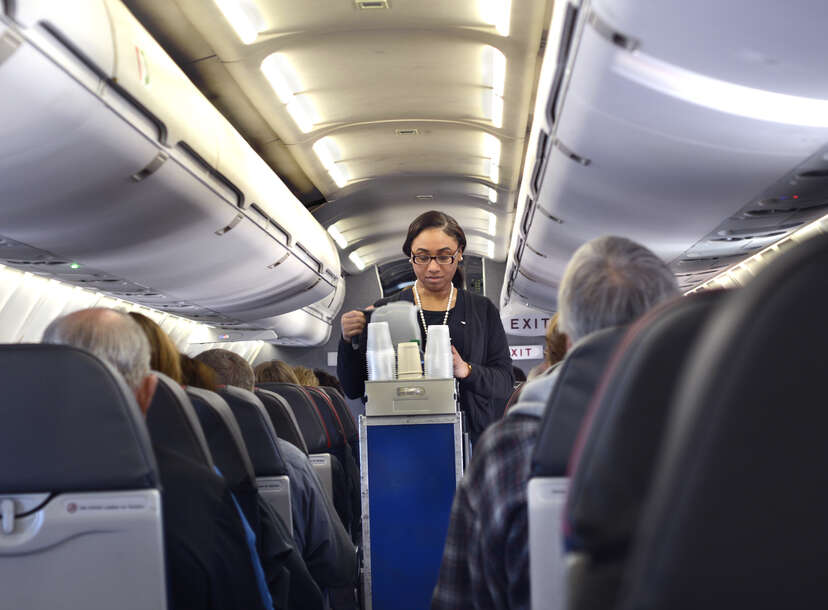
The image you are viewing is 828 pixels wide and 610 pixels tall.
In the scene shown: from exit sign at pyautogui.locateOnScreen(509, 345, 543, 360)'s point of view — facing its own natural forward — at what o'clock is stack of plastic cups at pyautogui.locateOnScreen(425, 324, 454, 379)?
The stack of plastic cups is roughly at 12 o'clock from the exit sign.

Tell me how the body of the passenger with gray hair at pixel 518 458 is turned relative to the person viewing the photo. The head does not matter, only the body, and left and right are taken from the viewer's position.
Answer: facing away from the viewer

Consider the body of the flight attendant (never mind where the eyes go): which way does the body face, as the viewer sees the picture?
toward the camera

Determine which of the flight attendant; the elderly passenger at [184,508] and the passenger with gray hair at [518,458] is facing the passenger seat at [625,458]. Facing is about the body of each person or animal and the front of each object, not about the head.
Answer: the flight attendant

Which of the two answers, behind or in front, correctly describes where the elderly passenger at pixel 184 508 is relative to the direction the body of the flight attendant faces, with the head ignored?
in front

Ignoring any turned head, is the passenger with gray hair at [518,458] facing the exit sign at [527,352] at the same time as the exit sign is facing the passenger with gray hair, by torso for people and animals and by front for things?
yes

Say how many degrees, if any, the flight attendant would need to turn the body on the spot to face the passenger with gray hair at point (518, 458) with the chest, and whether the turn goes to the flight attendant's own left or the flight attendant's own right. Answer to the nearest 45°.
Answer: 0° — they already face them

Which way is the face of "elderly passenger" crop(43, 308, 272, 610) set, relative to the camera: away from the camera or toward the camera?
away from the camera

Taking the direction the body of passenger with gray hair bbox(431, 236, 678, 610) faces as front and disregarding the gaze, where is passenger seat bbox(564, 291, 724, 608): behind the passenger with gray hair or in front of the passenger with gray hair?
behind

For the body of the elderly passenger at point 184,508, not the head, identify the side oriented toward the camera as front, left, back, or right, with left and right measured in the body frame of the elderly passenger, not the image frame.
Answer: back

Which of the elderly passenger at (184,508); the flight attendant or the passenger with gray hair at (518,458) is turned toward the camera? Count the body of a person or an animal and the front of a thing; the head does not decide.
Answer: the flight attendant

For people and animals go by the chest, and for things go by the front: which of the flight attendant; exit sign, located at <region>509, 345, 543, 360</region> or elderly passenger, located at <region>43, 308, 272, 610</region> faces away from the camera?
the elderly passenger

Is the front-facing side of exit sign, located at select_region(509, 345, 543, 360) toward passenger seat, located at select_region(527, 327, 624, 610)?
yes

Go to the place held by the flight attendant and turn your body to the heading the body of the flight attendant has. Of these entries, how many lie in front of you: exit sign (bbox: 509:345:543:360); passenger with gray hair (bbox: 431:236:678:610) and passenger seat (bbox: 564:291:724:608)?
2

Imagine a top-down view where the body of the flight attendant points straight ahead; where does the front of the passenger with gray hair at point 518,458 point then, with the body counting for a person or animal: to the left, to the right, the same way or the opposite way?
the opposite way

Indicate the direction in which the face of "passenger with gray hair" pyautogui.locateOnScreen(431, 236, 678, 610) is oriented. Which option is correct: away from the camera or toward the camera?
away from the camera

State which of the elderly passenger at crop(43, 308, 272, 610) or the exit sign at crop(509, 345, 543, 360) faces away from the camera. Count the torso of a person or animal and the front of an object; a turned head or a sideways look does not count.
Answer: the elderly passenger
